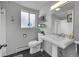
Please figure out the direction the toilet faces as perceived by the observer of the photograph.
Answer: facing the viewer and to the left of the viewer
